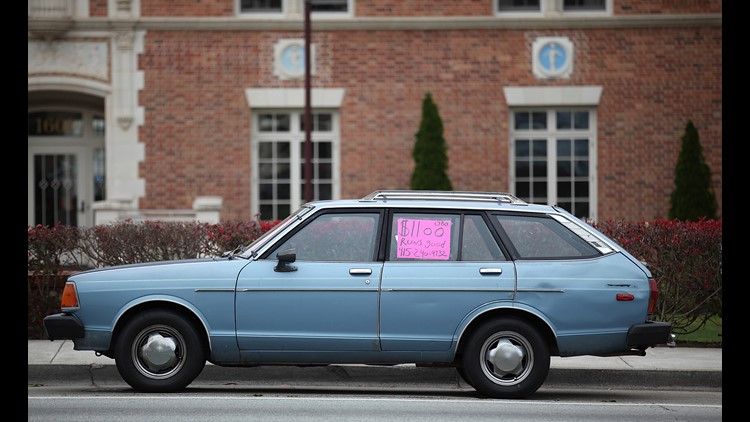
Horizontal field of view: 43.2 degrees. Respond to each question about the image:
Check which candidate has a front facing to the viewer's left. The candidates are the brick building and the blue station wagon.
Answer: the blue station wagon

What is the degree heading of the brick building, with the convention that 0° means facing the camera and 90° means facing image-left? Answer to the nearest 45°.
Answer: approximately 0°

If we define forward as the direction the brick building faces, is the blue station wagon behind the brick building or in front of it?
in front

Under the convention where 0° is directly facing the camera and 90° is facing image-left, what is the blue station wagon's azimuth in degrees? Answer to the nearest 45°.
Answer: approximately 90°

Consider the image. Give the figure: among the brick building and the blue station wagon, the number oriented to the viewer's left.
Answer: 1

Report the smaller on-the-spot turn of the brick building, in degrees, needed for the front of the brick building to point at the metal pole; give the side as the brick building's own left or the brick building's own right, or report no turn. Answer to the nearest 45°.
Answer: approximately 45° to the brick building's own right

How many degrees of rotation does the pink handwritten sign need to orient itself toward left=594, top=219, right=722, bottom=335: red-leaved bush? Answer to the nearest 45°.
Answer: approximately 135° to its left

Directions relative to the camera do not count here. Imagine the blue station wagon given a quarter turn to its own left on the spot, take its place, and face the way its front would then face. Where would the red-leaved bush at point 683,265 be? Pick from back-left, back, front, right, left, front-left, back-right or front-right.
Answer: back-left

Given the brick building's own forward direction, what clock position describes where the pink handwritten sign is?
The pink handwritten sign is roughly at 12 o'clock from the brick building.
